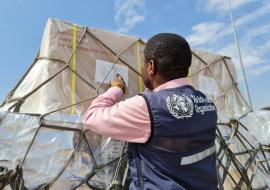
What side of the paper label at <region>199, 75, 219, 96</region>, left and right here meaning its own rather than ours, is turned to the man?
front

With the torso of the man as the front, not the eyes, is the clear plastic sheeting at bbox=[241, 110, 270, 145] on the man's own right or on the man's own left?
on the man's own right

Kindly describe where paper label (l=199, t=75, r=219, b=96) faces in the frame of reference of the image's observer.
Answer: facing the viewer

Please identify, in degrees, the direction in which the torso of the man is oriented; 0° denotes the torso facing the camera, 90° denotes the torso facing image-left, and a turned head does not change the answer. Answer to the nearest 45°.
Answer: approximately 135°

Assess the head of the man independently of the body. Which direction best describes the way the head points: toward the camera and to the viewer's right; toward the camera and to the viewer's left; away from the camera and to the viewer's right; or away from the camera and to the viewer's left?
away from the camera and to the viewer's left

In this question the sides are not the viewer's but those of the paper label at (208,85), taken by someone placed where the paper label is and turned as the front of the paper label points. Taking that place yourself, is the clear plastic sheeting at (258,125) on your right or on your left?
on your left

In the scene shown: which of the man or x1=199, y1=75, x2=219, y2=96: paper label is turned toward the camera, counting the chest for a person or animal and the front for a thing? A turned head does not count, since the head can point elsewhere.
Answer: the paper label

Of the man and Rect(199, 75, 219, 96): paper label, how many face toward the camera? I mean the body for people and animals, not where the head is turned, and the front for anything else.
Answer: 1

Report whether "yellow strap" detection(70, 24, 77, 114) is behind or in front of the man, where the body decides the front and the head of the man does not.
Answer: in front

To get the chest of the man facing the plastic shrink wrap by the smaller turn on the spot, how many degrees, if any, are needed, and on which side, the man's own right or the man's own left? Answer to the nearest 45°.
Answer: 0° — they already face it

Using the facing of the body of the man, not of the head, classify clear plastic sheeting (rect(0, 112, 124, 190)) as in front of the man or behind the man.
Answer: in front
